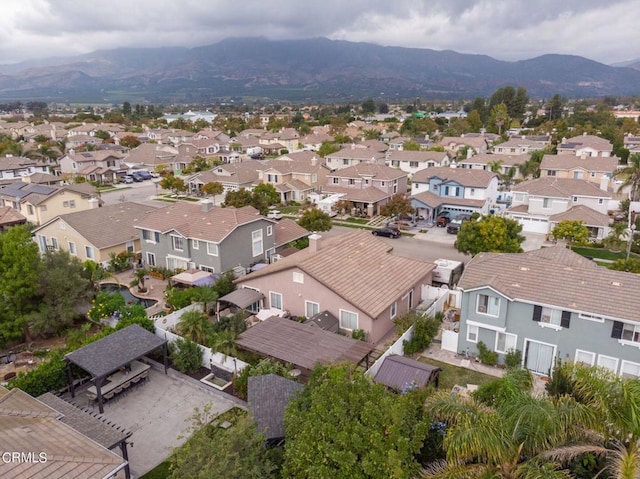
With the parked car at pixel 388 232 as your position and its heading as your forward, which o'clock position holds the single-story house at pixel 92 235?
The single-story house is roughly at 11 o'clock from the parked car.

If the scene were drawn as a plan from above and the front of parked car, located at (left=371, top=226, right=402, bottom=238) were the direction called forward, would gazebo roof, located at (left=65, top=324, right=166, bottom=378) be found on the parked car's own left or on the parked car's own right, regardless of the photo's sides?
on the parked car's own left

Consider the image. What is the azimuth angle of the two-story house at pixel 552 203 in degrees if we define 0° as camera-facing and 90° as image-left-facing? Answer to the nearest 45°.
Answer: approximately 0°

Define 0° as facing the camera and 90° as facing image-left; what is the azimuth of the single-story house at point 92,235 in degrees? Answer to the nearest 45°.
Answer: approximately 225°

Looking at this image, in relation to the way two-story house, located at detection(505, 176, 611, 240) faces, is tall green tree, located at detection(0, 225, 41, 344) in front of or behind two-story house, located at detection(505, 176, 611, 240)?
in front

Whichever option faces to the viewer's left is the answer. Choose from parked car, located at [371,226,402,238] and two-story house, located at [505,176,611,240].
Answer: the parked car

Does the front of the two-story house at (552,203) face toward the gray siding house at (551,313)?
yes

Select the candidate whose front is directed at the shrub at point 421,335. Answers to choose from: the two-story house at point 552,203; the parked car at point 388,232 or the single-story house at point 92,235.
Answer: the two-story house at point 552,203

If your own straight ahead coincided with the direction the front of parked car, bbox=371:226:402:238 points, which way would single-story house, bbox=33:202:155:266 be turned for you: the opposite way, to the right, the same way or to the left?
to the right

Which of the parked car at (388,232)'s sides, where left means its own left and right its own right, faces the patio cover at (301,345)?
left

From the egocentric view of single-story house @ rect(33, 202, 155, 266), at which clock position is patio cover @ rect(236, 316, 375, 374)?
The patio cover is roughly at 4 o'clock from the single-story house.

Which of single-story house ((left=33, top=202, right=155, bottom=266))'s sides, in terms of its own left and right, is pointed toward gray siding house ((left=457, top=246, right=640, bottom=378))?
right

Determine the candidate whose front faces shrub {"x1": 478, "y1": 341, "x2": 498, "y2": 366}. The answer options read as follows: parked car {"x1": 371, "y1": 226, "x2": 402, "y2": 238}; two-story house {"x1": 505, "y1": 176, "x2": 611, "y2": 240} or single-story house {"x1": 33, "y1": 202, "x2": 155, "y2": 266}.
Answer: two-story house {"x1": 505, "y1": 176, "x2": 611, "y2": 240}

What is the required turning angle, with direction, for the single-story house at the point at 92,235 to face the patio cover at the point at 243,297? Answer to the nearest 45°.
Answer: approximately 90° to its right

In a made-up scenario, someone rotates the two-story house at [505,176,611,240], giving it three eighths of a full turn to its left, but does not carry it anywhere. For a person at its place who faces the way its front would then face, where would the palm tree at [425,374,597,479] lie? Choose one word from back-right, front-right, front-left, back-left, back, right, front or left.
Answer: back-right

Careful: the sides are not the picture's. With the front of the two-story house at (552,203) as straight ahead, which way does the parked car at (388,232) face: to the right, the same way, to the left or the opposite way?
to the right

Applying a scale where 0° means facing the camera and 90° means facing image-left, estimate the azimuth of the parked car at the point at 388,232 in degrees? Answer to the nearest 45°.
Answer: approximately 90°
